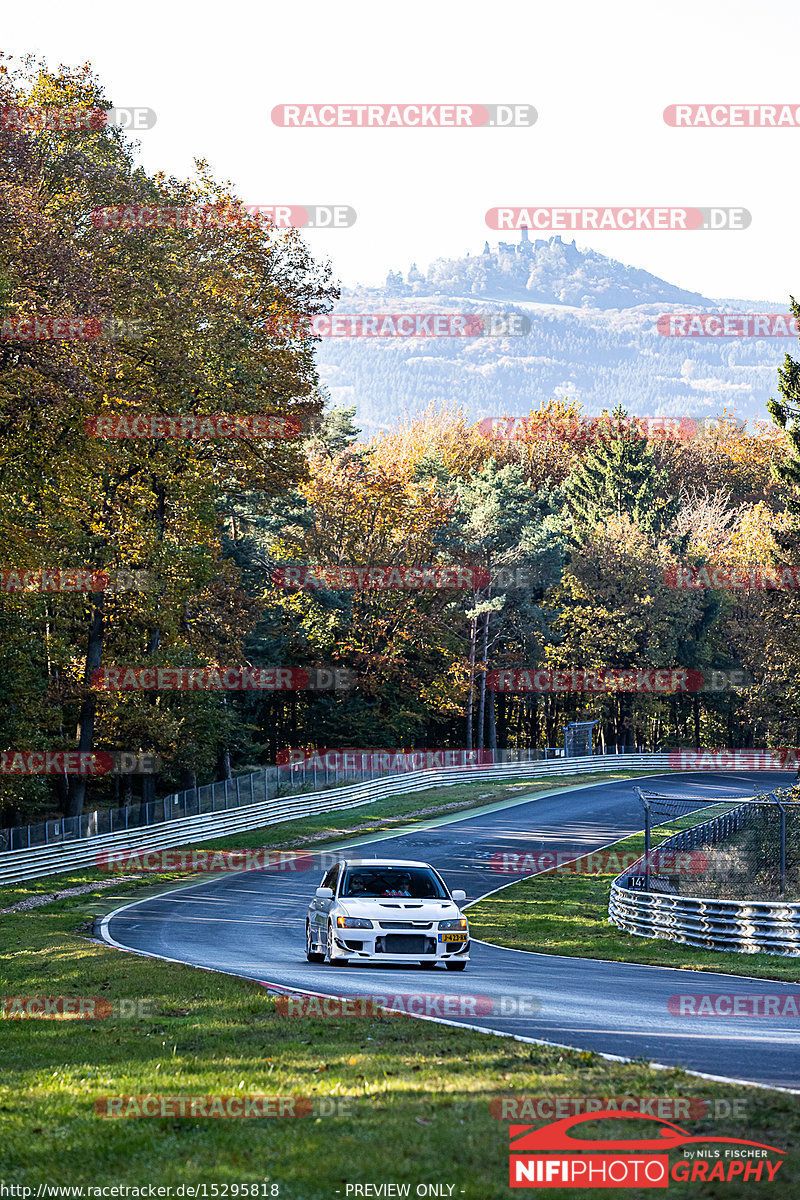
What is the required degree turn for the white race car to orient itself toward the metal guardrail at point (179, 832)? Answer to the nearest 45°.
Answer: approximately 180°

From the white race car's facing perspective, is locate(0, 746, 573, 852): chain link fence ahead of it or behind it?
behind

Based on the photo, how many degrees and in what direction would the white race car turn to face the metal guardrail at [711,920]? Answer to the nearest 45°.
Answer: approximately 135° to its left

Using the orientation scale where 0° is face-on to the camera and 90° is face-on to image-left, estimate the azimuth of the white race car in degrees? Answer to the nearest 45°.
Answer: approximately 0°

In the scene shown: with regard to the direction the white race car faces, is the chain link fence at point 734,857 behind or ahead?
behind

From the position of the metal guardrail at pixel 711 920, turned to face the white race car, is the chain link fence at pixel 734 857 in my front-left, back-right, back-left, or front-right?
back-right
